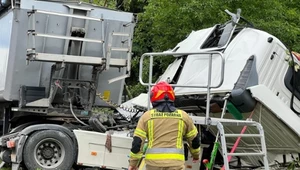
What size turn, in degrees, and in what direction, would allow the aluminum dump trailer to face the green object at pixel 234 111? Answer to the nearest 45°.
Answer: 0° — it already faces it

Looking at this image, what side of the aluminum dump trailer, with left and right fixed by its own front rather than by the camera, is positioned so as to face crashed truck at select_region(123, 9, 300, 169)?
front

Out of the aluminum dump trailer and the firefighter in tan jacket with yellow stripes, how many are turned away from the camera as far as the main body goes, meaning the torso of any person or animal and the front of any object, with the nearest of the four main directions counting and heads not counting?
1

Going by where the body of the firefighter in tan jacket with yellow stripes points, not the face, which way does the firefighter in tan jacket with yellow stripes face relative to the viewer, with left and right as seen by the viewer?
facing away from the viewer

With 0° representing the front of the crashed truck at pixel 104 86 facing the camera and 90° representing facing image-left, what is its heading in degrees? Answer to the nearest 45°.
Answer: approximately 270°

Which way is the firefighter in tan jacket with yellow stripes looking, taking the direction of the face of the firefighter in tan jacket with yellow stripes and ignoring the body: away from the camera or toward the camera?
away from the camera

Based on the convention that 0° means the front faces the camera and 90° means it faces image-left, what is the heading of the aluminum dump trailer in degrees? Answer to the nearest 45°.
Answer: approximately 315°

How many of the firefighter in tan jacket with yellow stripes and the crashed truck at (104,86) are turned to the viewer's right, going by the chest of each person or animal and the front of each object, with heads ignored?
1

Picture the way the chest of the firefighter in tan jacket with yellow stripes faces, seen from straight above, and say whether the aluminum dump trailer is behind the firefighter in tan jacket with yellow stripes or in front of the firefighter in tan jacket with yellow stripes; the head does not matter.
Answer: in front

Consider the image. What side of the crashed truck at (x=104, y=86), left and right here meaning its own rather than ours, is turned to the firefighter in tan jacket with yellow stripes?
right
